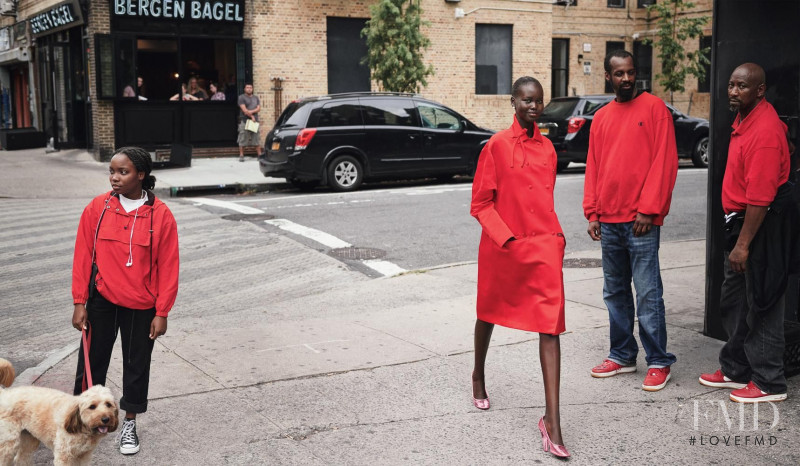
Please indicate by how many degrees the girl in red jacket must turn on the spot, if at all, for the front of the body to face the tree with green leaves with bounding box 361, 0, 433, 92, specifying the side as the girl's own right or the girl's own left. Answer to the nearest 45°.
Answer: approximately 180°

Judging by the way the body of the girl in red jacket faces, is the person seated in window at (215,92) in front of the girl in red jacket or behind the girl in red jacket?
behind

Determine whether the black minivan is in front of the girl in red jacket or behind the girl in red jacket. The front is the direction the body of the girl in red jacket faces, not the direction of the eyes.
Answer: behind

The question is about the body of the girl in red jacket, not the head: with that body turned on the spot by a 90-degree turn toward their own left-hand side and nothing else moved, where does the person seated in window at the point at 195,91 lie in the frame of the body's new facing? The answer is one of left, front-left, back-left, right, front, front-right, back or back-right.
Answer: left

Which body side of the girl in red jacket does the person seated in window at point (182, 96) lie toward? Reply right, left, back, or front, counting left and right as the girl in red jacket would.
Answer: back

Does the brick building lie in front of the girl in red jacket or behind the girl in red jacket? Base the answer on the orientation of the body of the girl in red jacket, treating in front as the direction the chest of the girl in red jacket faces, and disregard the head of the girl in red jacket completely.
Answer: behind

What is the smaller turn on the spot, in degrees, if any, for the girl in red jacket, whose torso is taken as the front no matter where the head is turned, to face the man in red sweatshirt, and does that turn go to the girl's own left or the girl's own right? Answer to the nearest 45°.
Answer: approximately 90° to the girl's own left

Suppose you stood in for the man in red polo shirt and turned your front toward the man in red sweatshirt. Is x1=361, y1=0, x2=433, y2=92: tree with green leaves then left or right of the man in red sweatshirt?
right

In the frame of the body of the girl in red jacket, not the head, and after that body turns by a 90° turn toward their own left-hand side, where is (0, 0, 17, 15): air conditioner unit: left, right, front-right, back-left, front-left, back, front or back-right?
left

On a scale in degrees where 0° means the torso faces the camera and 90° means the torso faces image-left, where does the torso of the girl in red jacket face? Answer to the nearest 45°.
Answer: approximately 0°

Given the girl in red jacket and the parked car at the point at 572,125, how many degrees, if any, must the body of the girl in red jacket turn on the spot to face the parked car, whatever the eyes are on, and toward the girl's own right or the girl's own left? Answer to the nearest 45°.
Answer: approximately 135° to the girl's own left

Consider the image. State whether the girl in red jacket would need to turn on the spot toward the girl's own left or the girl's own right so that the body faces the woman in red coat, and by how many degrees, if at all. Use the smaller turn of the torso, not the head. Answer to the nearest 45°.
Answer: approximately 90° to the girl's own left
